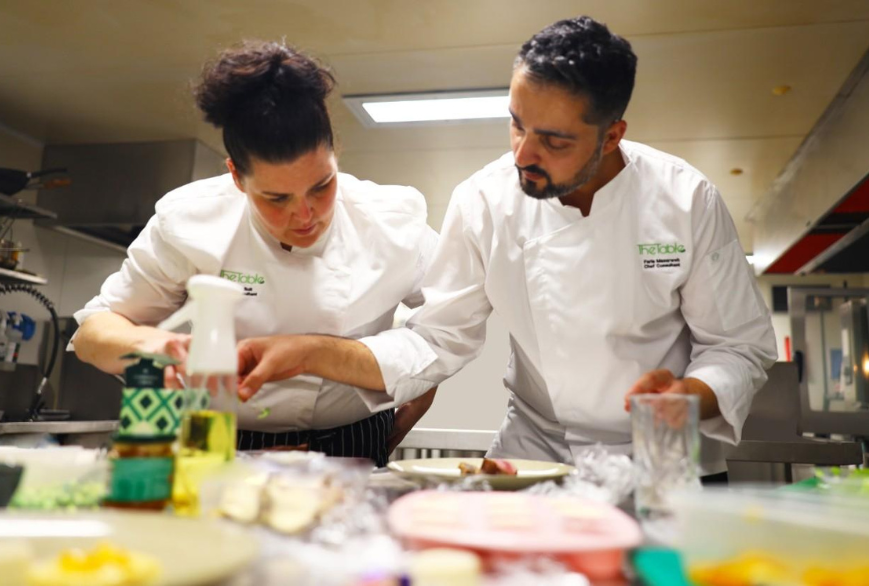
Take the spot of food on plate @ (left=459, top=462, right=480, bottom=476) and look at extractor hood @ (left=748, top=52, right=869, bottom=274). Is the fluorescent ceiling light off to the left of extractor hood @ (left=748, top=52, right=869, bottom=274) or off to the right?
left

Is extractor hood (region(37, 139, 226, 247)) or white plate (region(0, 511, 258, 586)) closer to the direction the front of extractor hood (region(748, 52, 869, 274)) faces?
the extractor hood

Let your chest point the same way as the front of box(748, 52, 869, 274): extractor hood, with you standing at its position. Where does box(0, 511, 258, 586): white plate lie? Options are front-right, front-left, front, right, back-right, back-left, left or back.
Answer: left

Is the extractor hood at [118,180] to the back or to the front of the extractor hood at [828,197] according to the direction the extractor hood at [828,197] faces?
to the front

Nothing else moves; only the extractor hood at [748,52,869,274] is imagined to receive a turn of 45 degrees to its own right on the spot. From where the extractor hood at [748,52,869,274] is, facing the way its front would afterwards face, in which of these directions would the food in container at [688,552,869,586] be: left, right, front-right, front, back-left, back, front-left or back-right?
back-left

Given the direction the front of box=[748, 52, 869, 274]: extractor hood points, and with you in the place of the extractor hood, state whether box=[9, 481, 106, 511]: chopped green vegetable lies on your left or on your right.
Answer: on your left

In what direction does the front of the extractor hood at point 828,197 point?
to the viewer's left
